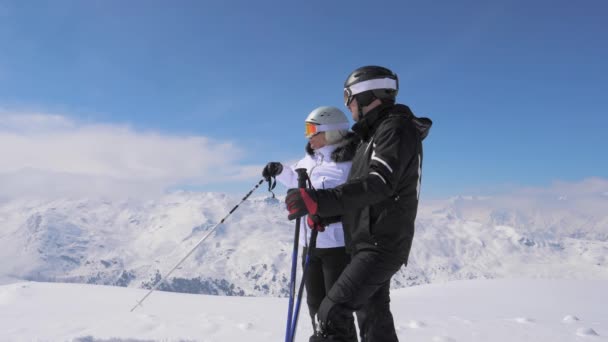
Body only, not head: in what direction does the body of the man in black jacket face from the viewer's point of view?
to the viewer's left

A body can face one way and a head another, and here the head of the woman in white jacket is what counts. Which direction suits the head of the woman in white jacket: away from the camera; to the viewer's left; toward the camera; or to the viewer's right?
to the viewer's left

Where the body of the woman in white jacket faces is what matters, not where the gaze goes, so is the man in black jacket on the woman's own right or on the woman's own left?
on the woman's own left

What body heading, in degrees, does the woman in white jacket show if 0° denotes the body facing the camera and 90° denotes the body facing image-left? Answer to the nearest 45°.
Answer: approximately 45°
